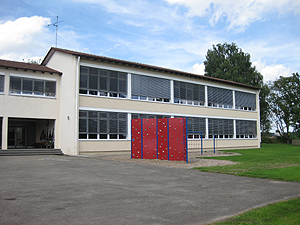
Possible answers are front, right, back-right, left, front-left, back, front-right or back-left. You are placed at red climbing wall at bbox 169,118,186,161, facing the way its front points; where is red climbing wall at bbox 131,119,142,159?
back-right

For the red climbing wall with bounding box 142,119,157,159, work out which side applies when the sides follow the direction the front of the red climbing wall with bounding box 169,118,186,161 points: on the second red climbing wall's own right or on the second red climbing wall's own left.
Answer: on the second red climbing wall's own right

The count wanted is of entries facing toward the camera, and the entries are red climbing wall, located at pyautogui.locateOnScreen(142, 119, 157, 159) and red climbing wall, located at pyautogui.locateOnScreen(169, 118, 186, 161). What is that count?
2

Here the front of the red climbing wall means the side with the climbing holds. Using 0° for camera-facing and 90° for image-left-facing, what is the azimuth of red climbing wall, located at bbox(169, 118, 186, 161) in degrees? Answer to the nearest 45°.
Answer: approximately 0°
